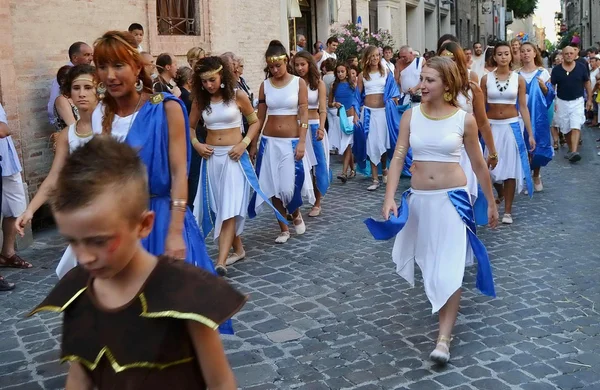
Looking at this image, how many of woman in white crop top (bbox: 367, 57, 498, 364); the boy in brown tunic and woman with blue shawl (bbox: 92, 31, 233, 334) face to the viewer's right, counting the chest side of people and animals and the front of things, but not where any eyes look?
0

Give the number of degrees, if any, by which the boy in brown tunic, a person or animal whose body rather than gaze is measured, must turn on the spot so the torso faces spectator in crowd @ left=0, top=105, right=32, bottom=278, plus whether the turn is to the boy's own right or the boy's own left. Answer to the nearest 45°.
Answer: approximately 135° to the boy's own right

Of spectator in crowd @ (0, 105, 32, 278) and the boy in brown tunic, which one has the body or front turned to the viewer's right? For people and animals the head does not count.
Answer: the spectator in crowd

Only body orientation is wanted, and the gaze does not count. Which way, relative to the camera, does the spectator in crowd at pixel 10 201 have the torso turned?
to the viewer's right

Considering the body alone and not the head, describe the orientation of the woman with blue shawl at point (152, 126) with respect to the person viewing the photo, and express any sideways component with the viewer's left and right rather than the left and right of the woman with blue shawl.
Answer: facing the viewer and to the left of the viewer

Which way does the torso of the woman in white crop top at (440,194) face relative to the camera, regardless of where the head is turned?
toward the camera

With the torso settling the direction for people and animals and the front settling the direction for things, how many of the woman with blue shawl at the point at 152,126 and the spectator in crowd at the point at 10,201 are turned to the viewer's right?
1

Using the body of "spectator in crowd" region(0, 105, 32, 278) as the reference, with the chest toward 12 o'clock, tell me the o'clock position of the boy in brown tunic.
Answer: The boy in brown tunic is roughly at 3 o'clock from the spectator in crowd.

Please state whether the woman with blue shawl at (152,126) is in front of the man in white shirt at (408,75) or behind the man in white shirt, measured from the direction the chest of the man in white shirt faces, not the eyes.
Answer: in front

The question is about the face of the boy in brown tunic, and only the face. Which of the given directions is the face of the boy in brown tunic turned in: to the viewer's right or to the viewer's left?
to the viewer's left

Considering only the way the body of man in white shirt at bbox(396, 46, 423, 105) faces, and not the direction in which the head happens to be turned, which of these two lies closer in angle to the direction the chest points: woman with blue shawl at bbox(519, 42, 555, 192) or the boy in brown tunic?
the boy in brown tunic

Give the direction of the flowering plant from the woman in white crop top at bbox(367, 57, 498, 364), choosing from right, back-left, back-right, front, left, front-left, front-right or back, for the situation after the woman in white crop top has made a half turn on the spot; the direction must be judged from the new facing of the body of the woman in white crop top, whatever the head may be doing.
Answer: front

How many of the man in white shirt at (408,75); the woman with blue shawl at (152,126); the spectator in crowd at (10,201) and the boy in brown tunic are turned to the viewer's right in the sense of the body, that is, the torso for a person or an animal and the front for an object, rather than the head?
1

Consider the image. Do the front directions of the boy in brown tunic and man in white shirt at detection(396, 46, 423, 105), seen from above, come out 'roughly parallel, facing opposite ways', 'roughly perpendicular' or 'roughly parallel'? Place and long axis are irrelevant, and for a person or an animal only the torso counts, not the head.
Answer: roughly parallel
